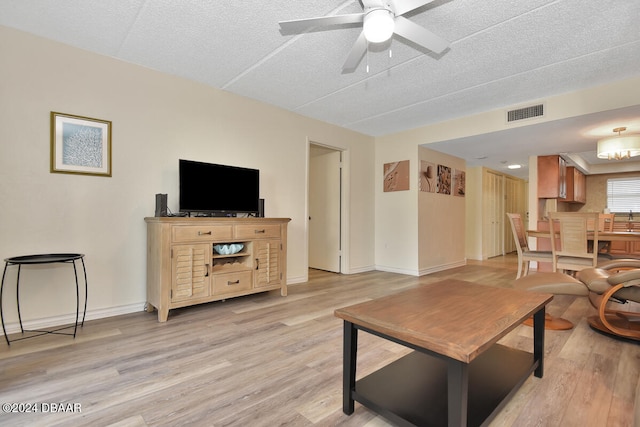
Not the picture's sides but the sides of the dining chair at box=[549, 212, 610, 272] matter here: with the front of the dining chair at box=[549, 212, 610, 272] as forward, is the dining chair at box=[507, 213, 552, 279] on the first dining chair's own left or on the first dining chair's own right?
on the first dining chair's own left

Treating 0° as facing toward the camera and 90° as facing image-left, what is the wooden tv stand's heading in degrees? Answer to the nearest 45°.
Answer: approximately 315°

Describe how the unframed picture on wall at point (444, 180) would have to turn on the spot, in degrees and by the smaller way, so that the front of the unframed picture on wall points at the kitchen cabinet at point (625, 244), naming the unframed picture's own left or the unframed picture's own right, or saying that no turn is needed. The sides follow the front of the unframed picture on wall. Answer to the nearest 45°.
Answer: approximately 90° to the unframed picture's own left

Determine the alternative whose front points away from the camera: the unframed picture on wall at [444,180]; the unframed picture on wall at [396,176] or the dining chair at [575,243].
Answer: the dining chair

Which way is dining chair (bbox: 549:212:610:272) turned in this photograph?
away from the camera

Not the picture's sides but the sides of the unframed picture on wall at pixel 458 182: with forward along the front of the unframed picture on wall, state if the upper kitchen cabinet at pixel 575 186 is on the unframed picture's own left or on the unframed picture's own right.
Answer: on the unframed picture's own left
